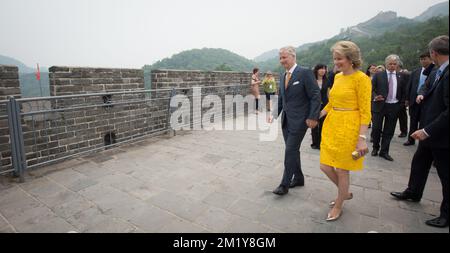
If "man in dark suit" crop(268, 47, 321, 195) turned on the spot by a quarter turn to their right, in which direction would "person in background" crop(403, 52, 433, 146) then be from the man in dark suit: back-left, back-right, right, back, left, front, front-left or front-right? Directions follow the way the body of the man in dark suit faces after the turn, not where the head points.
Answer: right

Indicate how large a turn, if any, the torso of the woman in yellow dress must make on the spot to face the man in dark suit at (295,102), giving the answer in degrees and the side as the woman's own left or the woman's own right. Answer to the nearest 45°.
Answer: approximately 90° to the woman's own right

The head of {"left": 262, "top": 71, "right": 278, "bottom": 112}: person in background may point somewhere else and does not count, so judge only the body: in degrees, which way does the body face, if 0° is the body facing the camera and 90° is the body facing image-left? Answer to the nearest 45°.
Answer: approximately 0°

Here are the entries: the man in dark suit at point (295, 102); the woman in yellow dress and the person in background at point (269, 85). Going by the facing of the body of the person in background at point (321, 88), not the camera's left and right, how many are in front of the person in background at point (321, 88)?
2

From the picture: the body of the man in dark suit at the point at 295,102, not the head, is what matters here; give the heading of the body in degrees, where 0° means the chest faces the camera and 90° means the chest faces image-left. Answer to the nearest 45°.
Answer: approximately 45°
